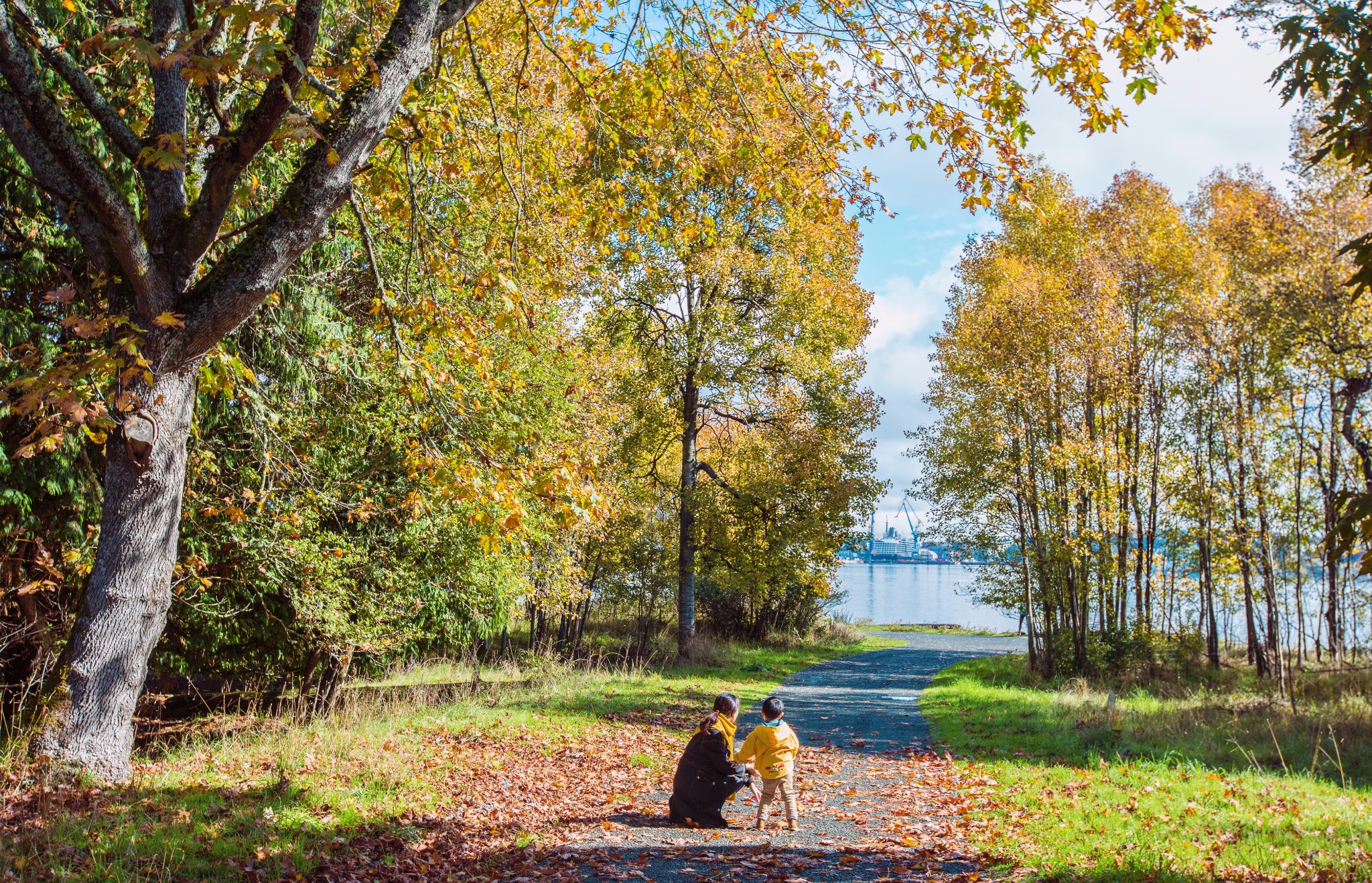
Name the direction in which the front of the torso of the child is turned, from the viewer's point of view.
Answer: away from the camera

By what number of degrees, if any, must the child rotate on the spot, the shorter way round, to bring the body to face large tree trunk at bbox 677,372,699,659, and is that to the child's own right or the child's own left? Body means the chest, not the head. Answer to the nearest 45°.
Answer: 0° — they already face it

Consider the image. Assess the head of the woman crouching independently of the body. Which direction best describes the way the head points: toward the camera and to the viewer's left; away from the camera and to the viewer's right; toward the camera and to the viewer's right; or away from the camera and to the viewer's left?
away from the camera and to the viewer's right
